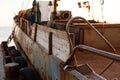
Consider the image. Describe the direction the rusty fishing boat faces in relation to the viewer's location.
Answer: facing away from the viewer and to the left of the viewer
